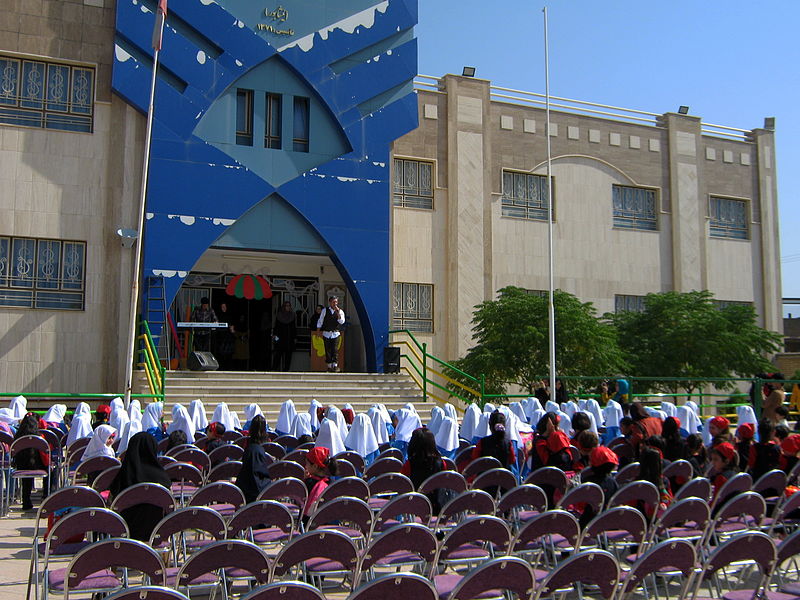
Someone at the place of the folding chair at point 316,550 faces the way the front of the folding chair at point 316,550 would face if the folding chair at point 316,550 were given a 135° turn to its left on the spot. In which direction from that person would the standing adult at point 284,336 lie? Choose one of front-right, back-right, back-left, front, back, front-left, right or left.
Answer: back-right

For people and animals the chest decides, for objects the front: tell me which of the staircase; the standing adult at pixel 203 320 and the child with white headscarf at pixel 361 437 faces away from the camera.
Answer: the child with white headscarf

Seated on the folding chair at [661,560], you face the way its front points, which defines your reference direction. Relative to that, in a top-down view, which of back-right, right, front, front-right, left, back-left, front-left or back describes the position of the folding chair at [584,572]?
left

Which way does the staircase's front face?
toward the camera

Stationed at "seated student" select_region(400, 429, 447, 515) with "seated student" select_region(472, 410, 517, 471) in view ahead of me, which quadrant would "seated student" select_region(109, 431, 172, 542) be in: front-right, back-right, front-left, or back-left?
back-left

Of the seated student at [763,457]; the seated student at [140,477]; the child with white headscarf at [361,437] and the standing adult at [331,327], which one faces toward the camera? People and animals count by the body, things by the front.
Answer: the standing adult

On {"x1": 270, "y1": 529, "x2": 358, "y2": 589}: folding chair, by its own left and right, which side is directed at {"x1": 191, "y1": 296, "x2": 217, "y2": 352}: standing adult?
front

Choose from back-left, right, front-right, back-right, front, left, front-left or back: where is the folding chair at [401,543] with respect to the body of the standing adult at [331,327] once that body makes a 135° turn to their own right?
back-left

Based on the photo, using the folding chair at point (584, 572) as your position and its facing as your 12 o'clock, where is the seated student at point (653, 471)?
The seated student is roughly at 2 o'clock from the folding chair.

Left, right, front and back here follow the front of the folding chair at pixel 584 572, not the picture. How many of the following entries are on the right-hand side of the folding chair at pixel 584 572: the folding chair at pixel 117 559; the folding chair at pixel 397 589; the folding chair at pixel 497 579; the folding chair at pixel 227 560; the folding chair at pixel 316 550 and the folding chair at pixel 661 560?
1

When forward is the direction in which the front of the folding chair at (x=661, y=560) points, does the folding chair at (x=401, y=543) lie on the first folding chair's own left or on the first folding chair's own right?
on the first folding chair's own left

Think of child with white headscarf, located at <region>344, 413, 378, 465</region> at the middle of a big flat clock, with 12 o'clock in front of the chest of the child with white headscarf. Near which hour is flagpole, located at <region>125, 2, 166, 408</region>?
The flagpole is roughly at 11 o'clock from the child with white headscarf.

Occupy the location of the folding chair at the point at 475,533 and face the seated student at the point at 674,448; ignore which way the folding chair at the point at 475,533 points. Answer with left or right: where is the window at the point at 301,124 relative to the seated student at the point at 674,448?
left

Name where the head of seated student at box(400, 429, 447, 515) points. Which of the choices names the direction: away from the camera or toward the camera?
away from the camera

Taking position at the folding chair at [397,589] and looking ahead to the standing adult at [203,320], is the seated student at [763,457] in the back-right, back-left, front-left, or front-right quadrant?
front-right

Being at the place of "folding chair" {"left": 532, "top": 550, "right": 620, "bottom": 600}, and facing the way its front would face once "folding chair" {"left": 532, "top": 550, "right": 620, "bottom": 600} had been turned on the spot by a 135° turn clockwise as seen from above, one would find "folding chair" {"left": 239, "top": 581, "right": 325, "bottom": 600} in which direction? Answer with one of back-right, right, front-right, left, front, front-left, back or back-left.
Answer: back-right

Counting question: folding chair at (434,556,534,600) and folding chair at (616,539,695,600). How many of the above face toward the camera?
0

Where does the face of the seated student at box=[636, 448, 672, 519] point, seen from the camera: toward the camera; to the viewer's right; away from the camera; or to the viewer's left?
away from the camera

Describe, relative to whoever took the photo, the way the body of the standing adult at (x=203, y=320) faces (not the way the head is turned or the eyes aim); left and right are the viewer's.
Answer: facing the viewer

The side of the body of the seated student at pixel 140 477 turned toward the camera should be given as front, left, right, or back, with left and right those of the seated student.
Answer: back

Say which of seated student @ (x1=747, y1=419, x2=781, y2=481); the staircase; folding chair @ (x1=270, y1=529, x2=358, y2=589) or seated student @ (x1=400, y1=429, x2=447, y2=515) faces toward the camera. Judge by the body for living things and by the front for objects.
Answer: the staircase

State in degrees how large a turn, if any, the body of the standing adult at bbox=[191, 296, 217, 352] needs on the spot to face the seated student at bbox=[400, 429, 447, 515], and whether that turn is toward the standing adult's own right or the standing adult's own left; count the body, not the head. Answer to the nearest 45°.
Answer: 0° — they already face them
